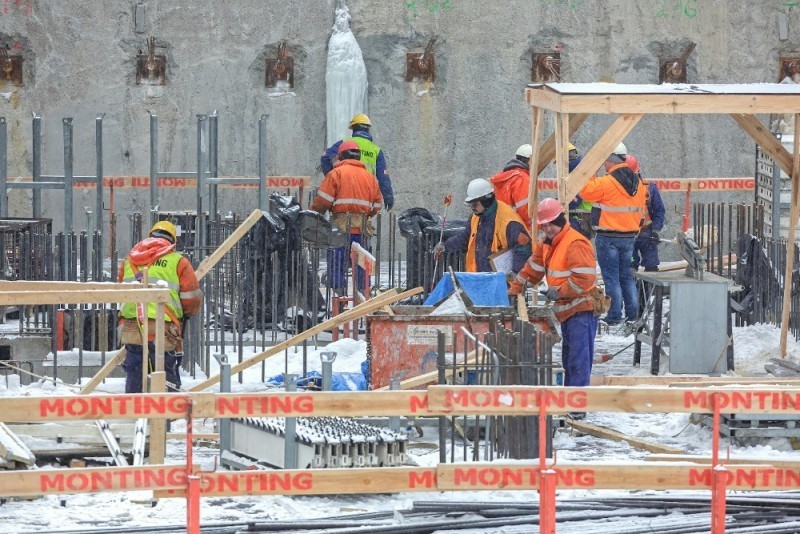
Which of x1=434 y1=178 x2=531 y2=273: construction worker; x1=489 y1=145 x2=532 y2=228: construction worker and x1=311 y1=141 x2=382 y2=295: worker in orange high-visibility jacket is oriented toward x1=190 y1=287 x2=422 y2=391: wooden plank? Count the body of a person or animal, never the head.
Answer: x1=434 y1=178 x2=531 y2=273: construction worker

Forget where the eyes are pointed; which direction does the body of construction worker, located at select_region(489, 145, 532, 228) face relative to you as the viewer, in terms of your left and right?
facing away from the viewer and to the right of the viewer

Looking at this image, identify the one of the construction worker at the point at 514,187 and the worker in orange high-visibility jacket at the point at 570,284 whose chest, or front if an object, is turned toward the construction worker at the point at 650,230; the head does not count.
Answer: the construction worker at the point at 514,187

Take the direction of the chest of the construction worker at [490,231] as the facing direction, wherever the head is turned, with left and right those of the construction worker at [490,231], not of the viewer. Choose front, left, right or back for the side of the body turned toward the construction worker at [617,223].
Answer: back
